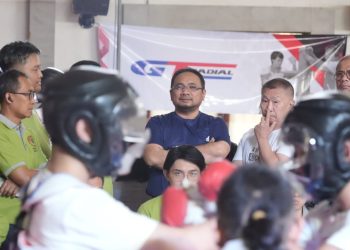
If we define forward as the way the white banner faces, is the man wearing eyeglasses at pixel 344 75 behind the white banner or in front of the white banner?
in front

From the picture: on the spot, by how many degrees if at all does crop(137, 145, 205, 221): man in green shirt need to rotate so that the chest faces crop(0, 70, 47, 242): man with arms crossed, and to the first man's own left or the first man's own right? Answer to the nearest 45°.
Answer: approximately 90° to the first man's own right

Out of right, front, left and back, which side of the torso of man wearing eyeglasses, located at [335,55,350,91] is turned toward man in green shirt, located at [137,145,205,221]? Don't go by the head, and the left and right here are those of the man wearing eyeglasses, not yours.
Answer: front

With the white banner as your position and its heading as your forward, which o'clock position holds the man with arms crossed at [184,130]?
The man with arms crossed is roughly at 12 o'clock from the white banner.

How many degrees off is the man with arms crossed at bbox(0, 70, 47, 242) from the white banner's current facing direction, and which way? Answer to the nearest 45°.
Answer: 0° — it already faces them

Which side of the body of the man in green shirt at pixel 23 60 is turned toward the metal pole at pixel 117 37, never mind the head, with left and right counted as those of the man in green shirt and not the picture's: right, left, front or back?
left

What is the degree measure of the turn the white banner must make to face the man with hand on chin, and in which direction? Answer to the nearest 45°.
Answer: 0° — it already faces them

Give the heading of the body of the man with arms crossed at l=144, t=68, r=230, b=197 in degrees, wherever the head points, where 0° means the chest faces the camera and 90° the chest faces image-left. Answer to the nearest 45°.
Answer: approximately 0°

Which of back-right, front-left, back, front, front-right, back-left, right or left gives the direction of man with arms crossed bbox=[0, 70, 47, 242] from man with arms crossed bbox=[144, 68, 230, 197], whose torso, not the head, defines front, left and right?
front-right

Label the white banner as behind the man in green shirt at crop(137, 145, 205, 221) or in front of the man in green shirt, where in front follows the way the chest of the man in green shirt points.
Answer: behind

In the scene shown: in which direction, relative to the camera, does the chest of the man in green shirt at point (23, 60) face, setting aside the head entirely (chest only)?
to the viewer's right

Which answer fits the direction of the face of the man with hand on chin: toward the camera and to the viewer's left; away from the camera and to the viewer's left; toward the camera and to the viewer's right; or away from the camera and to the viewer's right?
toward the camera and to the viewer's left
